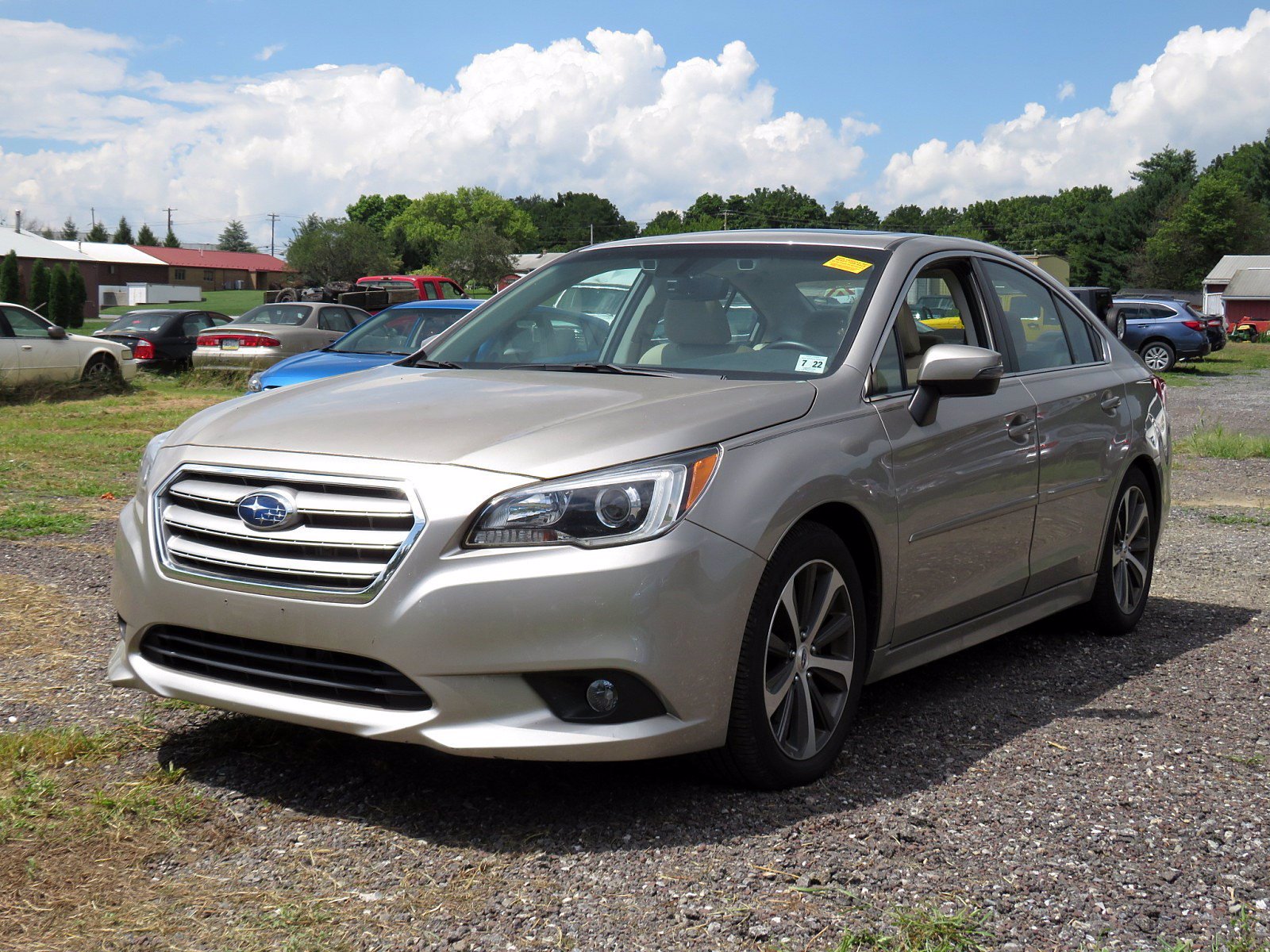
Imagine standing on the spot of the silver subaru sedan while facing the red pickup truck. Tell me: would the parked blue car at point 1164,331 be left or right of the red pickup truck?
right

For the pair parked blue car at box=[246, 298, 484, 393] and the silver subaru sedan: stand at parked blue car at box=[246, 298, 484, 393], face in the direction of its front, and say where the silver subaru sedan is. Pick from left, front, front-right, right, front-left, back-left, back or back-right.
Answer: front-left

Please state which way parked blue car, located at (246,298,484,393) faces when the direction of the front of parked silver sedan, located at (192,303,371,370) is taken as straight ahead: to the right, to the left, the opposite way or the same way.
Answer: the opposite way

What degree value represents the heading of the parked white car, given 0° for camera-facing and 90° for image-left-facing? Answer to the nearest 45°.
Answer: approximately 270°

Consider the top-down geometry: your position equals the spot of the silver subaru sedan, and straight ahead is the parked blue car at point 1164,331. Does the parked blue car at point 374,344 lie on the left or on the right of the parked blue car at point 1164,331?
left

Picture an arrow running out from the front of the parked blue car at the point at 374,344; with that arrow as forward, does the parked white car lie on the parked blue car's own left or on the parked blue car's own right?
on the parked blue car's own right

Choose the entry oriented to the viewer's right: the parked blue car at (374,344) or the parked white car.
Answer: the parked white car

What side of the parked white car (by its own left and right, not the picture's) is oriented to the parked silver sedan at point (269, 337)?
front

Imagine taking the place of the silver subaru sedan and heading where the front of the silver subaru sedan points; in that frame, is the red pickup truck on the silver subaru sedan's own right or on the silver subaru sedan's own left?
on the silver subaru sedan's own right

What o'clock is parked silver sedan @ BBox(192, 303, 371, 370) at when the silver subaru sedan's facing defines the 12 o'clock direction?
The parked silver sedan is roughly at 4 o'clock from the silver subaru sedan.

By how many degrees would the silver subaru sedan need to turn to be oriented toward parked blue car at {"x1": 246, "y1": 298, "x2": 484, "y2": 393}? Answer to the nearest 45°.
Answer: approximately 135° to its right

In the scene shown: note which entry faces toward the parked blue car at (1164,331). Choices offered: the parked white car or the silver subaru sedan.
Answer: the parked white car

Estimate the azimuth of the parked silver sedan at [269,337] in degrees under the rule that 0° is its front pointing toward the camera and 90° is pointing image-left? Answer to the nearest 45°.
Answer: approximately 225°

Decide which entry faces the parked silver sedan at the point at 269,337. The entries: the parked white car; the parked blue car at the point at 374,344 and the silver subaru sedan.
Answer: the parked white car

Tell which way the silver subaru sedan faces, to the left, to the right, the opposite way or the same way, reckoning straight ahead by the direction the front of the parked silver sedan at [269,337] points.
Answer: the opposite way
